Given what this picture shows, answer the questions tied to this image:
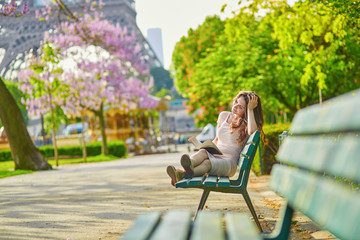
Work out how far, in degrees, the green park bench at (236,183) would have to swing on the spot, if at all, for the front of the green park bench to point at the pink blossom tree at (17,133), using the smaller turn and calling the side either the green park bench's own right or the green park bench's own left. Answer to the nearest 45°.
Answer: approximately 45° to the green park bench's own right

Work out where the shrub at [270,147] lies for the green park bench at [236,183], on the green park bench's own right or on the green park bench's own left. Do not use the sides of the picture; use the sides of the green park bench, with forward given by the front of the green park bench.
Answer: on the green park bench's own right

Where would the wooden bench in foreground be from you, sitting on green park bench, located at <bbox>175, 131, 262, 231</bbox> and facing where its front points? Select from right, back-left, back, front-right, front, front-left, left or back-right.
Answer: left

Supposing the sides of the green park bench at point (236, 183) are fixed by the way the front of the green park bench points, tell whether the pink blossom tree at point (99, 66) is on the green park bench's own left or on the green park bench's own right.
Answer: on the green park bench's own right

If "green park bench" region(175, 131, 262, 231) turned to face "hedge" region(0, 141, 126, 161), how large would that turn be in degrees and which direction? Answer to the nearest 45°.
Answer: approximately 90° to its right

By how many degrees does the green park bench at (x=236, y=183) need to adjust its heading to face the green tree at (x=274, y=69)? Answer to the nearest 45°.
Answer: approximately 90° to its right

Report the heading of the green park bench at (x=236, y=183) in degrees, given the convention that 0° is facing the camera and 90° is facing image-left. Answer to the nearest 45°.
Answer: approximately 90°

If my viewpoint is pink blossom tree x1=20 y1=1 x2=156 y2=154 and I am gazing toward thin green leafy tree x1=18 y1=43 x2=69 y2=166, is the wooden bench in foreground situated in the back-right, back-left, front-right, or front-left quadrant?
front-left

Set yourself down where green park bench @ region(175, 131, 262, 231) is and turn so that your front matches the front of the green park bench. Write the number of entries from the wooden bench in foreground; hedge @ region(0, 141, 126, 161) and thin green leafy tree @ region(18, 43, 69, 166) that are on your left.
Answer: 1
